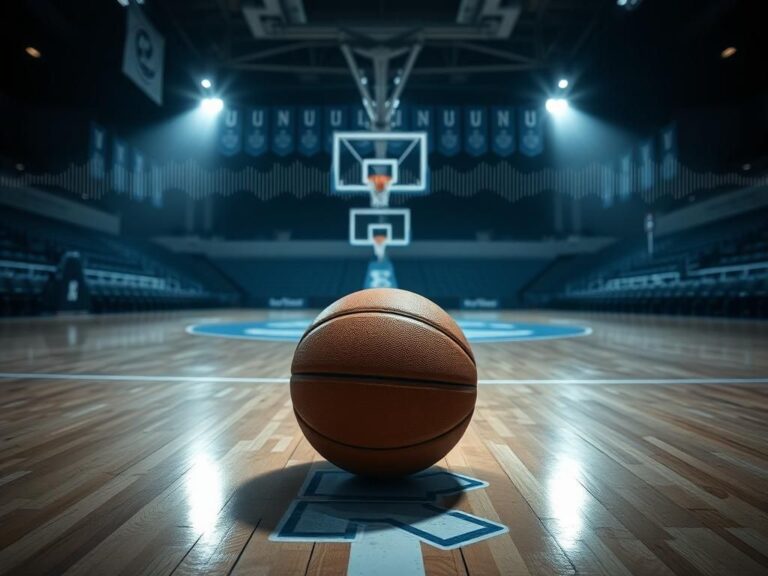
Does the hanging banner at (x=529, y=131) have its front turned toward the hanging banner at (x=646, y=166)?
no

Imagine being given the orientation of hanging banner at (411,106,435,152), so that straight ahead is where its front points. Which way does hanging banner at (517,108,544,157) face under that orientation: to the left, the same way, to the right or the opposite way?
the same way

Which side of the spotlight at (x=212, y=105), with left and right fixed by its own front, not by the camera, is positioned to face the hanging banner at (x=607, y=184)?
left

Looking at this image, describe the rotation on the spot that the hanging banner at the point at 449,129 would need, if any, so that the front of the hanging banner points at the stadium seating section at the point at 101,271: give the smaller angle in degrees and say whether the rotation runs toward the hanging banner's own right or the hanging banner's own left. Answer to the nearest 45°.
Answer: approximately 90° to the hanging banner's own right

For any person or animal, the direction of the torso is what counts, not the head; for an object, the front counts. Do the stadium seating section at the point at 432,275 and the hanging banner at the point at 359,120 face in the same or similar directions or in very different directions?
same or similar directions

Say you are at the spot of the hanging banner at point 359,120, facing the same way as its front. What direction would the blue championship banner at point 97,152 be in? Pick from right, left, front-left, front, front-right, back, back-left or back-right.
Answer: right

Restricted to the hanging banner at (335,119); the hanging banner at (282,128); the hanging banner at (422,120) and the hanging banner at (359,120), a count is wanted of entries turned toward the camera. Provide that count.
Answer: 4

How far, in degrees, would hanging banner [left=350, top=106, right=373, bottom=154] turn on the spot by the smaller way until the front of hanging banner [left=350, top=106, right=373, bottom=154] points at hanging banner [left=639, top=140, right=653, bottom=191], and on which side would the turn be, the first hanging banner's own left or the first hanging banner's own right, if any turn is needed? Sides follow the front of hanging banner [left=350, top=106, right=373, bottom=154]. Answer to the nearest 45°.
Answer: approximately 90° to the first hanging banner's own left

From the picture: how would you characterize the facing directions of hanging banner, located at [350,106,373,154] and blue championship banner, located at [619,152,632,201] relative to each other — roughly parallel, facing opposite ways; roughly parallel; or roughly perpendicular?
roughly perpendicular

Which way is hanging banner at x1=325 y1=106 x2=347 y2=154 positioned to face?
toward the camera

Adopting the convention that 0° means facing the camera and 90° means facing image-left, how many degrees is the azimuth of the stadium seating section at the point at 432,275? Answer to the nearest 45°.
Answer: approximately 0°

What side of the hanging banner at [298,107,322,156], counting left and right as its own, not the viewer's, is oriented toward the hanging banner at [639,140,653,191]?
left

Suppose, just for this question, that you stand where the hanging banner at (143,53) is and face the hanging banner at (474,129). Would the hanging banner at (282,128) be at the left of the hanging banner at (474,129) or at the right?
left

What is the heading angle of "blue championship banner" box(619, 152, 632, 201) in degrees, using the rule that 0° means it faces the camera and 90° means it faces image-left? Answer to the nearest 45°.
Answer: approximately 45°

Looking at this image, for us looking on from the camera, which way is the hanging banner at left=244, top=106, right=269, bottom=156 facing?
facing the viewer

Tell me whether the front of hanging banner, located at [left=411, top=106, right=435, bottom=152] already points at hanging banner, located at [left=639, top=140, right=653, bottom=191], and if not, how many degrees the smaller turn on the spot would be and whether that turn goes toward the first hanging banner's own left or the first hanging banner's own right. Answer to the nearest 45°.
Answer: approximately 90° to the first hanging banner's own left

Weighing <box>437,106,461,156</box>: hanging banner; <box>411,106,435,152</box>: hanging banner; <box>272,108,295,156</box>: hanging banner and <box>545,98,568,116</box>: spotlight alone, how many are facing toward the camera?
4

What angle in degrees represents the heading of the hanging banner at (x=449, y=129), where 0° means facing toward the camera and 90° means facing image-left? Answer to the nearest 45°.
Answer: approximately 0°

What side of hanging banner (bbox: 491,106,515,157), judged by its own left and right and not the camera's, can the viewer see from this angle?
front
